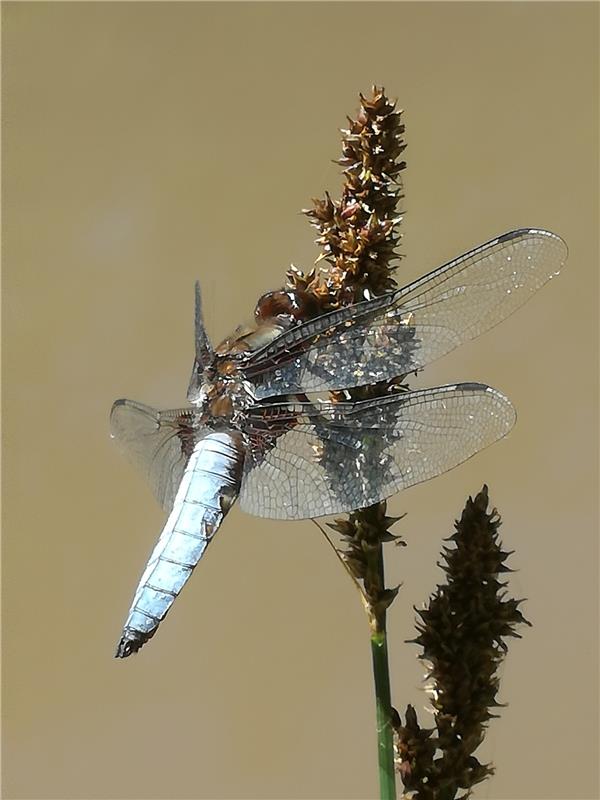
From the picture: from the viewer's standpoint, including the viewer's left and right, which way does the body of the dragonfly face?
facing away from the viewer and to the right of the viewer
